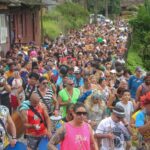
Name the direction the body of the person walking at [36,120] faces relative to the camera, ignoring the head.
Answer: toward the camera

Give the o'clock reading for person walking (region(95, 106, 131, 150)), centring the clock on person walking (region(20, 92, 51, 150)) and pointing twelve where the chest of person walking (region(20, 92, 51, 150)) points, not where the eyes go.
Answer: person walking (region(95, 106, 131, 150)) is roughly at 10 o'clock from person walking (region(20, 92, 51, 150)).

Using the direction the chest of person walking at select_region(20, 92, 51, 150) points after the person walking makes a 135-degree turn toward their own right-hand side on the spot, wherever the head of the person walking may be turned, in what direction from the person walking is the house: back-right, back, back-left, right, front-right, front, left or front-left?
front-right
